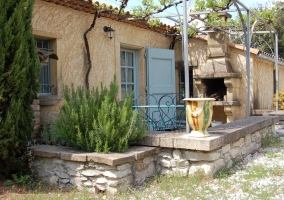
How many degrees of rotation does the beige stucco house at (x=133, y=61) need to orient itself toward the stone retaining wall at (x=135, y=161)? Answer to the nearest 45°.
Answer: approximately 45° to its right

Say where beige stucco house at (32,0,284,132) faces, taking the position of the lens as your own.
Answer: facing the viewer and to the right of the viewer

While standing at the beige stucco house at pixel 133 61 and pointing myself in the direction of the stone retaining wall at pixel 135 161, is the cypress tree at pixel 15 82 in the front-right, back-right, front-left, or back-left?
front-right

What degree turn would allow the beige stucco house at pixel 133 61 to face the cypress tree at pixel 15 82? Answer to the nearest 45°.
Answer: approximately 45° to its right

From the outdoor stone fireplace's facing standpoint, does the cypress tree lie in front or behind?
in front

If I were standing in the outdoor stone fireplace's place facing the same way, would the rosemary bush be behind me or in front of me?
in front

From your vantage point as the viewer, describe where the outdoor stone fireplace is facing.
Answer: facing the viewer and to the left of the viewer

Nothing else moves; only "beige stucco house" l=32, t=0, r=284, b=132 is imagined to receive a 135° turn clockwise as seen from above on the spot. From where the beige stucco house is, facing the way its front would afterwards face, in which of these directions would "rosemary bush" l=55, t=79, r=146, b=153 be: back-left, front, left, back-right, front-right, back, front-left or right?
left
